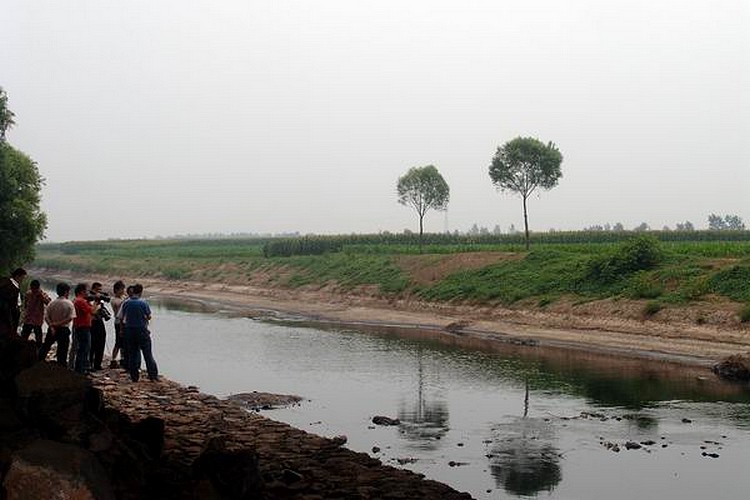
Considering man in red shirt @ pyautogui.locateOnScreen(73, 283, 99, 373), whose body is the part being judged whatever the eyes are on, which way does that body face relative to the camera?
to the viewer's right

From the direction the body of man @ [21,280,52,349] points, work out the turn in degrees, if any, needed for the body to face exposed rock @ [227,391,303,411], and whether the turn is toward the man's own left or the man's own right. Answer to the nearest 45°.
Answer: approximately 45° to the man's own right

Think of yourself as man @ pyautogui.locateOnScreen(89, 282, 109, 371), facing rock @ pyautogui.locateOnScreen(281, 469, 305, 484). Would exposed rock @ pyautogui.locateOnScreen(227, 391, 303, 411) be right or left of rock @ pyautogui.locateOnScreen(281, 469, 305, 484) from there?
left

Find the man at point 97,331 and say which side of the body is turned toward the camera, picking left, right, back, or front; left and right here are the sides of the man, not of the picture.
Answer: right

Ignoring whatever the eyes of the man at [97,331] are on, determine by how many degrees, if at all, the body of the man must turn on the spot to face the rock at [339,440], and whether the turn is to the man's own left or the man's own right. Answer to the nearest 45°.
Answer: approximately 45° to the man's own right

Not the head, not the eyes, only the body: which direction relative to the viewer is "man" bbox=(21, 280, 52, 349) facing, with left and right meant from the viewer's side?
facing away from the viewer and to the right of the viewer

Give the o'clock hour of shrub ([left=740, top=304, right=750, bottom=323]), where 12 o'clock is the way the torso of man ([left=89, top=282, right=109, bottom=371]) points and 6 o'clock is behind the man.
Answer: The shrub is roughly at 12 o'clock from the man.

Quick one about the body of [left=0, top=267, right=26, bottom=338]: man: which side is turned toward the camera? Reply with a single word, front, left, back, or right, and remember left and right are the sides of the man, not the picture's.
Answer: right

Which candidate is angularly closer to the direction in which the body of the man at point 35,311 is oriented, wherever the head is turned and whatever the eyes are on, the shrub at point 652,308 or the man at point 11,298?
the shrub
